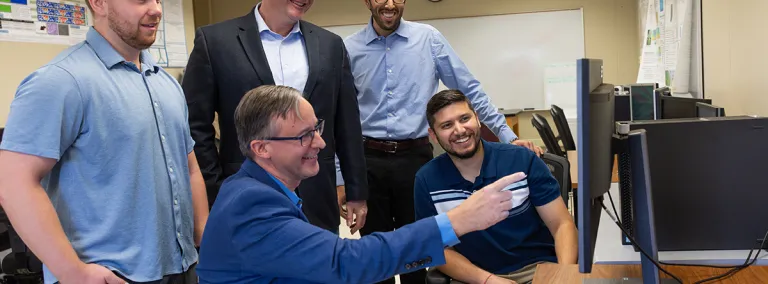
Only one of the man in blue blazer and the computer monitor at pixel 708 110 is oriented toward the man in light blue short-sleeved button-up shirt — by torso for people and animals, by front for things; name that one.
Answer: the computer monitor

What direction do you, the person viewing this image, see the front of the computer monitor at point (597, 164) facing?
facing to the left of the viewer

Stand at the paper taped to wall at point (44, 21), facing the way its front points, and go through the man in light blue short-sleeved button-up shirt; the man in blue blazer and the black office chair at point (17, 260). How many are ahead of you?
3

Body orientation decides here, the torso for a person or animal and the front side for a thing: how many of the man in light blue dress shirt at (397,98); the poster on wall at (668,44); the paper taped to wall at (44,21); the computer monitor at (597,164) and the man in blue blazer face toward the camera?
3

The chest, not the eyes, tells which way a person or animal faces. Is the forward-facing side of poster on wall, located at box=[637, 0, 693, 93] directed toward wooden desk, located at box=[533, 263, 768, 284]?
yes

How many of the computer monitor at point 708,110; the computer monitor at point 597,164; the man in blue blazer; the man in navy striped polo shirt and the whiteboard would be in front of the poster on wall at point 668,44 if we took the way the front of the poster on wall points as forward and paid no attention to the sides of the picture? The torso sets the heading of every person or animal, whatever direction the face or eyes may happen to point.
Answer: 4

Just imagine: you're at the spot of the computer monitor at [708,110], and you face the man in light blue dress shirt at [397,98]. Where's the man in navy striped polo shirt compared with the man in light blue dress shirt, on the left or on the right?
left

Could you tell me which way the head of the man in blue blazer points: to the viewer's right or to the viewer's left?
to the viewer's right

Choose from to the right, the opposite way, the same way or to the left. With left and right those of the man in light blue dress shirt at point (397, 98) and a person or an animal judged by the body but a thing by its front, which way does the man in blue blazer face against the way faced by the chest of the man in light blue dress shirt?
to the left

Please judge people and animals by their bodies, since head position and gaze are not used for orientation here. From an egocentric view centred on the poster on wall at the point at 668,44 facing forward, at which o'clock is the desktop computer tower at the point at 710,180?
The desktop computer tower is roughly at 12 o'clock from the poster on wall.

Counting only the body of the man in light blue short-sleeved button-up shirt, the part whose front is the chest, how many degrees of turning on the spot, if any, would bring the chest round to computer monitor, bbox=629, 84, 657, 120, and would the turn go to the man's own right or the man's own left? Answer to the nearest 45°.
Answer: approximately 90° to the man's own left
